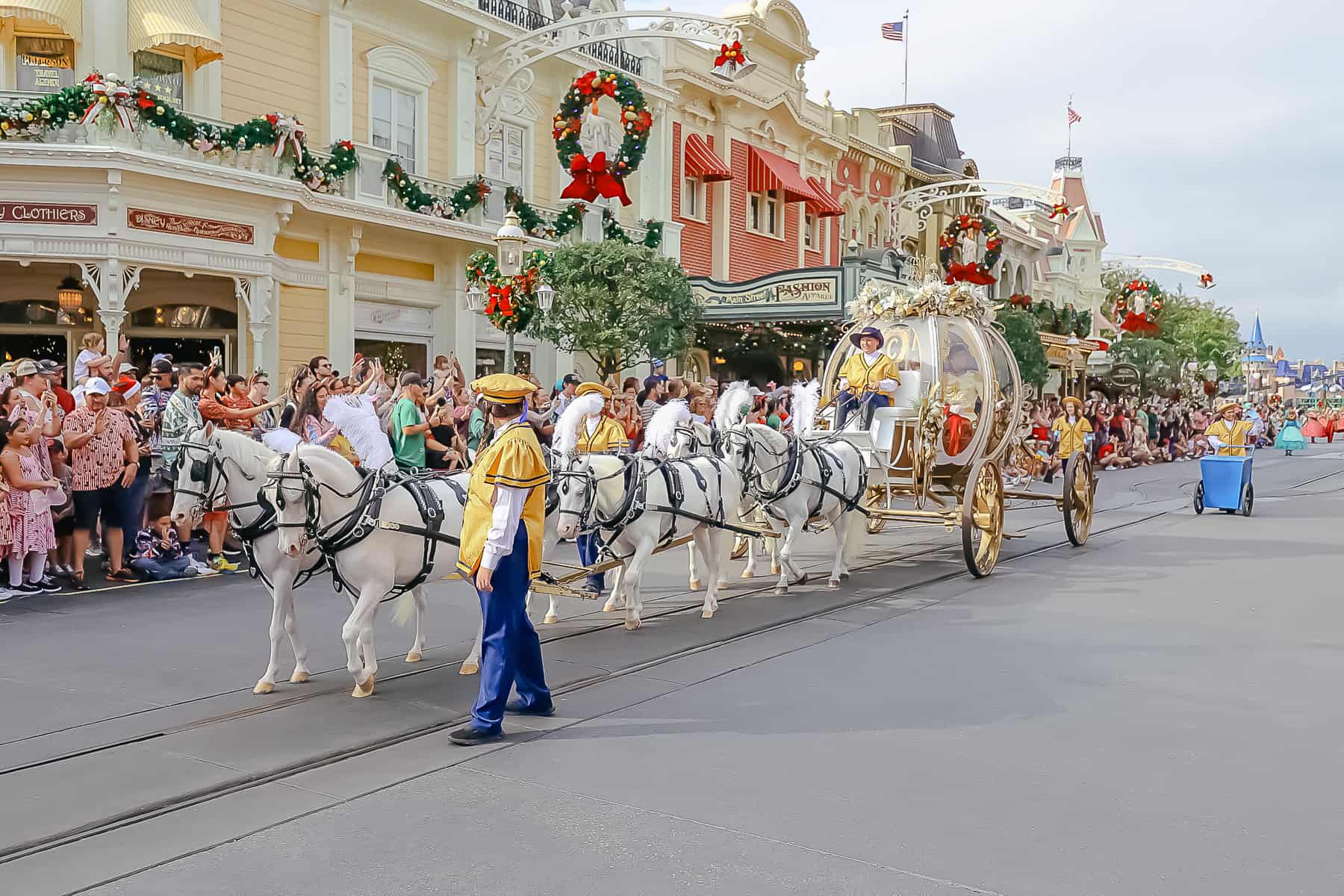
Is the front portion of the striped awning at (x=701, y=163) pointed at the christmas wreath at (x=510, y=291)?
no

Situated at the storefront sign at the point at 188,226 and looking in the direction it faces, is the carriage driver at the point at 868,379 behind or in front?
in front

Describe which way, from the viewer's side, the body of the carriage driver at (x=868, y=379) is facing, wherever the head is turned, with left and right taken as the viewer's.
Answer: facing the viewer and to the left of the viewer

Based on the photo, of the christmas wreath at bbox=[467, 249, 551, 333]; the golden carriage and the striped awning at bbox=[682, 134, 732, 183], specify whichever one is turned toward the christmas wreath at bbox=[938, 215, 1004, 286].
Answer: the striped awning

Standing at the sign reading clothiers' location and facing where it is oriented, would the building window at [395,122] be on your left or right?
on your left

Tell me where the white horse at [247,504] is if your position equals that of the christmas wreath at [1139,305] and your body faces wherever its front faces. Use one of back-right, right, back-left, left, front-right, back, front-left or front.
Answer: front

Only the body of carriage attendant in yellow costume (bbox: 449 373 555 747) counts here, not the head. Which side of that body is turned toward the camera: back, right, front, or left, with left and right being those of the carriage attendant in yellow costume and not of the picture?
left

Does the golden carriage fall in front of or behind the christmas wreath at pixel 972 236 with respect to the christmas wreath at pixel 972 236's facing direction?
in front

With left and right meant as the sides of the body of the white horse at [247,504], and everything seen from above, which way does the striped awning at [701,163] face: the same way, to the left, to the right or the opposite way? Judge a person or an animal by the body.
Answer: to the left

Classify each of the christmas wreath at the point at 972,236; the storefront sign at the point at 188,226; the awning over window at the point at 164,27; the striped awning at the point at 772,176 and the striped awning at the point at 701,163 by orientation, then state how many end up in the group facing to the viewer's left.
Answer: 0

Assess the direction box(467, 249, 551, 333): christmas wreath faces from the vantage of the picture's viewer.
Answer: facing the viewer

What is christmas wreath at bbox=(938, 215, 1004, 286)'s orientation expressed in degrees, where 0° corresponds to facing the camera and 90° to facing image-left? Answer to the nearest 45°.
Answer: approximately 0°

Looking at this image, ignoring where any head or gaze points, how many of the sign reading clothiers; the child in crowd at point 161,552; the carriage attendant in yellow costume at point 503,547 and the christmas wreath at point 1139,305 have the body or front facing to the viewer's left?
1

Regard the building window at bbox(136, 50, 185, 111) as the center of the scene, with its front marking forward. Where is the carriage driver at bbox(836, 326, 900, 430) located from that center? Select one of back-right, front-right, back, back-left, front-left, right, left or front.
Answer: front

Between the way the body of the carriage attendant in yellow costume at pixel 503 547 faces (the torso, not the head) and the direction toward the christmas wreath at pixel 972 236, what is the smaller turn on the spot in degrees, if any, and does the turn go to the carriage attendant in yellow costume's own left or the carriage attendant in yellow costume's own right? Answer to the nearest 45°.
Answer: approximately 135° to the carriage attendant in yellow costume's own right

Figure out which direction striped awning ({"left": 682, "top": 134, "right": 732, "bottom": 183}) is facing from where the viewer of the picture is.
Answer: facing the viewer and to the right of the viewer

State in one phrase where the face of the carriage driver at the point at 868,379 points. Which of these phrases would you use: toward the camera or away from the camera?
toward the camera

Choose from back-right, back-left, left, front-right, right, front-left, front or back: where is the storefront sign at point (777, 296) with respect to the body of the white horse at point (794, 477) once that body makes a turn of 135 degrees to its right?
front
